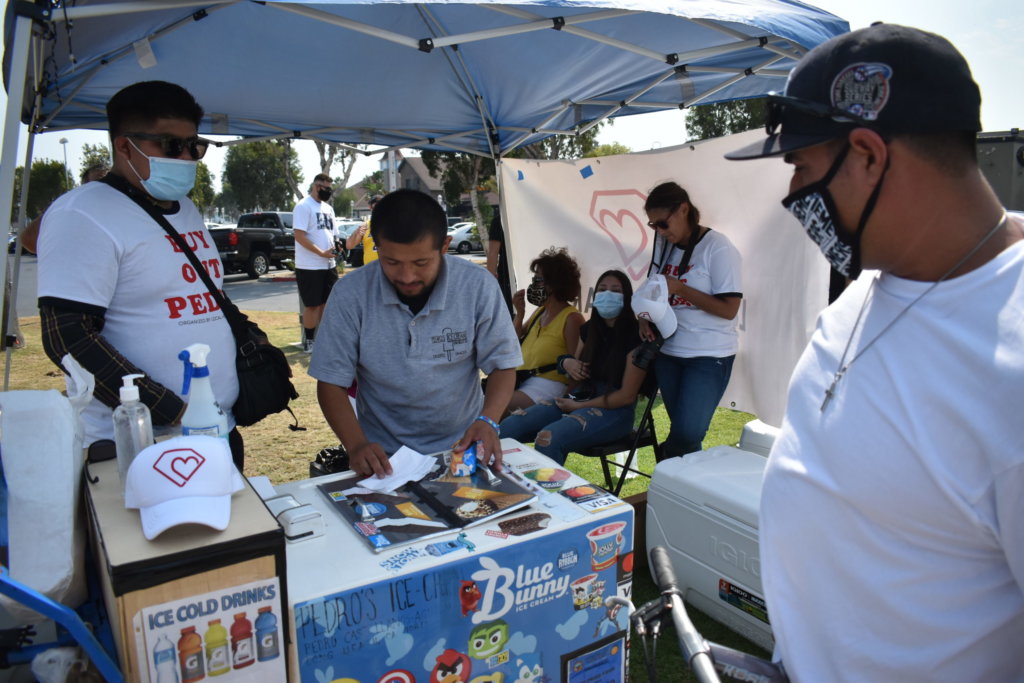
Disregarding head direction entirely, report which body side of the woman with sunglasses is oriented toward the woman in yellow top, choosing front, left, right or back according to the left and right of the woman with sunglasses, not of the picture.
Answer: right

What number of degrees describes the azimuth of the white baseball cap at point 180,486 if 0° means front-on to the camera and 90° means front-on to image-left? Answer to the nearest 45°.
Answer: approximately 0°

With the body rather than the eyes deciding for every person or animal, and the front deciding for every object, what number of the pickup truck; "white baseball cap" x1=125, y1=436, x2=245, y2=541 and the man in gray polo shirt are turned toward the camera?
2

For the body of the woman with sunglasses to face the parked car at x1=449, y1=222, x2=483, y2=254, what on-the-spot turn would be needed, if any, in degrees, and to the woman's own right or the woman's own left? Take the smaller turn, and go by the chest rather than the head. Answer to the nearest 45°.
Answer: approximately 135° to the woman's own right

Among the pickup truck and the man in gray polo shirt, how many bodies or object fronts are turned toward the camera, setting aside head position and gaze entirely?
1

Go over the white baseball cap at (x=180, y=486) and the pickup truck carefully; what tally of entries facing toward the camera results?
1

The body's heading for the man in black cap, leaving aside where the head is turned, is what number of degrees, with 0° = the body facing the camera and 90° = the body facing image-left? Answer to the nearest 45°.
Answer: approximately 45°

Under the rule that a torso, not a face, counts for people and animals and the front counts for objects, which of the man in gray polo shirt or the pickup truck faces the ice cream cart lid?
the man in gray polo shirt

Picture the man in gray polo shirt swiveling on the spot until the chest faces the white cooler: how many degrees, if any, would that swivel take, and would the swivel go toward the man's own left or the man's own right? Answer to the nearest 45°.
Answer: approximately 90° to the man's own left

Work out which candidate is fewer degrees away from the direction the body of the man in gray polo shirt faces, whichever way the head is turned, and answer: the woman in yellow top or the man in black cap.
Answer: the man in black cap
